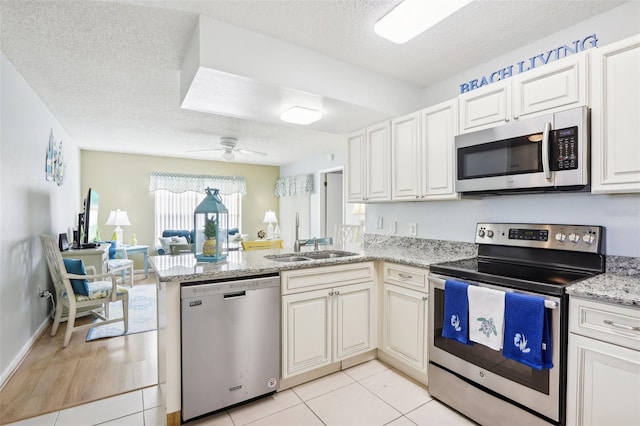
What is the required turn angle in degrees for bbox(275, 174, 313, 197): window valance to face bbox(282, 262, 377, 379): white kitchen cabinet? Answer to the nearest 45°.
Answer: approximately 45° to its left

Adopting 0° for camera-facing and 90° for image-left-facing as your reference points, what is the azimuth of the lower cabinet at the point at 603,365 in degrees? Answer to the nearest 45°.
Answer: approximately 45°

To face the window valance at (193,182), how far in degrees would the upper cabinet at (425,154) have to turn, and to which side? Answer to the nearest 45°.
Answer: approximately 90° to its right

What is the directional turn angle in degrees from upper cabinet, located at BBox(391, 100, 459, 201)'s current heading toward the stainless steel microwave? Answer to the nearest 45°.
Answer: approximately 90° to its left

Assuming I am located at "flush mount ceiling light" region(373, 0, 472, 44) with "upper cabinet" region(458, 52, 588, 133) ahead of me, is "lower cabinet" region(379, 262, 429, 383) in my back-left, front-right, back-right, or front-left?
front-left

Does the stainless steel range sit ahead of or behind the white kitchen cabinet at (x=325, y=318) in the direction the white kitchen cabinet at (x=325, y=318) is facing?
ahead

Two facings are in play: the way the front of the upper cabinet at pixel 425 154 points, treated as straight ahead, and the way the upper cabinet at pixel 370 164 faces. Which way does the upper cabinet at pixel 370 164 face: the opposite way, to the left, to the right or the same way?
the same way

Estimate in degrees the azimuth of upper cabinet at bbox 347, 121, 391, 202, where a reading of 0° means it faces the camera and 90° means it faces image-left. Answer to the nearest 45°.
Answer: approximately 45°

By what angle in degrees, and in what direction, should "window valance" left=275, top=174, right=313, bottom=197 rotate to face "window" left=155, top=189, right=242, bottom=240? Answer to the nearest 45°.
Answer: approximately 45° to its right

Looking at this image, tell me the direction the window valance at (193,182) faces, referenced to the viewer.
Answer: facing the viewer

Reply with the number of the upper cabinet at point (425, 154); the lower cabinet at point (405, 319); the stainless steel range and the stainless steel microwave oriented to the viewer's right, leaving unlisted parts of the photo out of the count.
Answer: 0

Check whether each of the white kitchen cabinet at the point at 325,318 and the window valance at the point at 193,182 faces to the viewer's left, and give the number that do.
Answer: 0

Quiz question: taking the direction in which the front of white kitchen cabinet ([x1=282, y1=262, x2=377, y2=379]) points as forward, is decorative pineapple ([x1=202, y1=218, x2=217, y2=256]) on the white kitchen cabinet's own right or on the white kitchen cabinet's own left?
on the white kitchen cabinet's own right

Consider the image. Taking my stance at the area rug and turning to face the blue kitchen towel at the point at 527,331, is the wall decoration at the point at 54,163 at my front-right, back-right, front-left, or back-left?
back-right

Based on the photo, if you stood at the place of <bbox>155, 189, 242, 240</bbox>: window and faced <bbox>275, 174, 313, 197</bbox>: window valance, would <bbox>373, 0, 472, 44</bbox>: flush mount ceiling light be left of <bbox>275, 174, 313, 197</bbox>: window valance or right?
right
